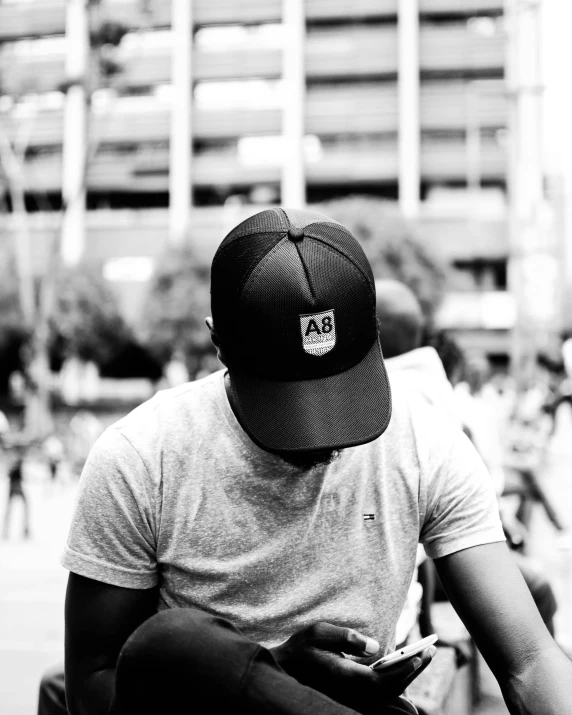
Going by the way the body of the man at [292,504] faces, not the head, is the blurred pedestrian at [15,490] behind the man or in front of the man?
behind

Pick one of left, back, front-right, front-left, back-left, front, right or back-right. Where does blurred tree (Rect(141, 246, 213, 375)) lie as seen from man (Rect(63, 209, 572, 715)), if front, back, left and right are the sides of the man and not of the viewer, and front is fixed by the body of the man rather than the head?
back

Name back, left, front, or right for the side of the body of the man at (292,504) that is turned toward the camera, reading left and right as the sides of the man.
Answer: front

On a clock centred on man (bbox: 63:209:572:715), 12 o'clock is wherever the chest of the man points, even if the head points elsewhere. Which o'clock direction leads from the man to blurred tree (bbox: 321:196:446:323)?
The blurred tree is roughly at 6 o'clock from the man.

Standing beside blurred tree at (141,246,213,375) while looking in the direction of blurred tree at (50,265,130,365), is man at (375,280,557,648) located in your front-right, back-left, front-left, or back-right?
back-left
